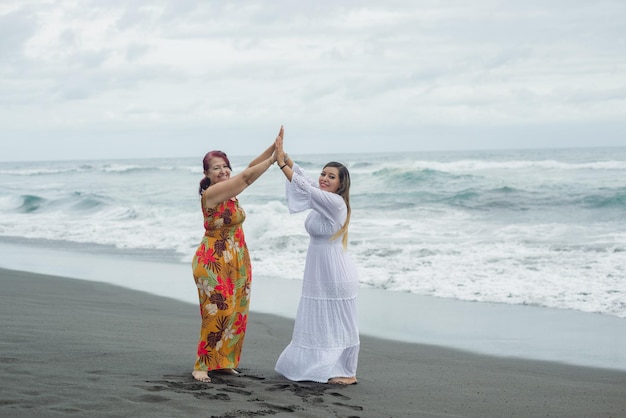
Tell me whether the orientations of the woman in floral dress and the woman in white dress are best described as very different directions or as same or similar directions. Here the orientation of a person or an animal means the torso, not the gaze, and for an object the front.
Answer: very different directions

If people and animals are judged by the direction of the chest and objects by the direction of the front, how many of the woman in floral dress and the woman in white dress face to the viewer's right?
1

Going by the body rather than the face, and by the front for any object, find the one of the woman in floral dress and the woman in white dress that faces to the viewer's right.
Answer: the woman in floral dress

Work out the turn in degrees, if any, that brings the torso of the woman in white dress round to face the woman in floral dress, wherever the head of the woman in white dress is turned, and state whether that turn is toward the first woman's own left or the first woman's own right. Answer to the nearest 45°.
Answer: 0° — they already face them

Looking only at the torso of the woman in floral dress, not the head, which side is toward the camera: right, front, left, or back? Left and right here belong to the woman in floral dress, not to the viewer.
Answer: right

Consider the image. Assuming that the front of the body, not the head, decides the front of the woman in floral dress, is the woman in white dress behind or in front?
in front
